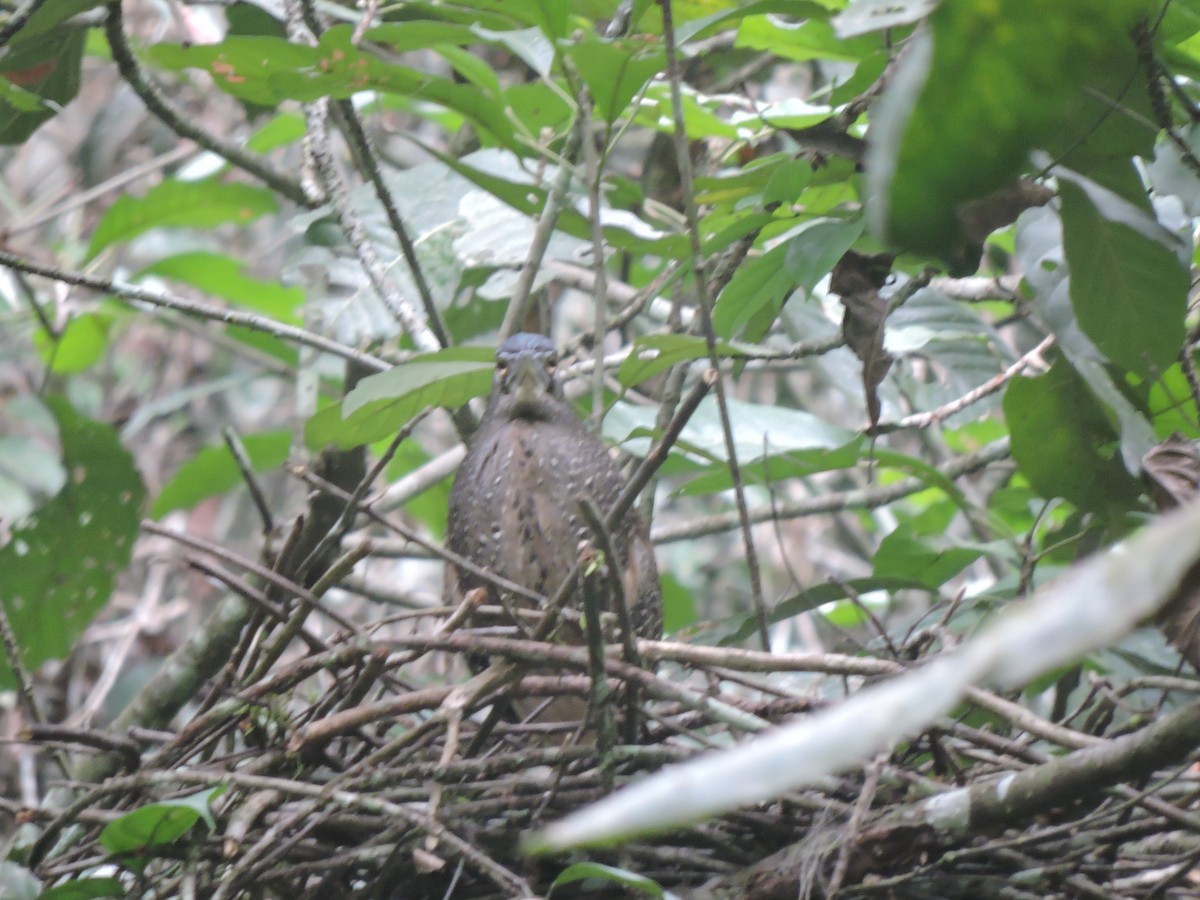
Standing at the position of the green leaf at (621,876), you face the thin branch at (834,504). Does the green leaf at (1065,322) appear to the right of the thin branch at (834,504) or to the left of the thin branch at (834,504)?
right

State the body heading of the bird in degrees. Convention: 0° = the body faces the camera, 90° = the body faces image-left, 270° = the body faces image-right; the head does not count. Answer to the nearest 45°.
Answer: approximately 0°

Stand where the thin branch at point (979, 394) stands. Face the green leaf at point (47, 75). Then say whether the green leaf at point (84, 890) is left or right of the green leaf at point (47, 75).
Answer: left

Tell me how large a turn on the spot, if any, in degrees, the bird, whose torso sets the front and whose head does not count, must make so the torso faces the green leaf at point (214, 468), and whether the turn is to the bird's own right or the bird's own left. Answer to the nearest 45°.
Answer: approximately 135° to the bird's own right
